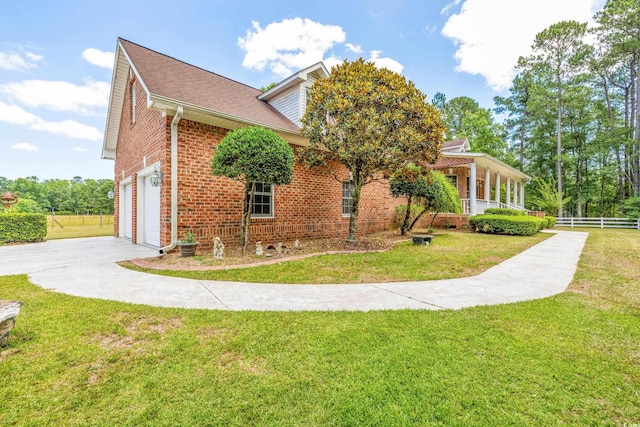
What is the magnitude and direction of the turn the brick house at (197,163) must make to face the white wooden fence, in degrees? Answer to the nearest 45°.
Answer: approximately 45° to its left

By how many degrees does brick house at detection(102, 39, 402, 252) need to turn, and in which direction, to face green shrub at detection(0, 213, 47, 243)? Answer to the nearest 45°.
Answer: approximately 135° to its right

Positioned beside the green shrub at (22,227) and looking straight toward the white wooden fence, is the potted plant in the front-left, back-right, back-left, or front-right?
front-right

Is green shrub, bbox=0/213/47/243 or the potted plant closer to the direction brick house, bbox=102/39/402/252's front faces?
the potted plant

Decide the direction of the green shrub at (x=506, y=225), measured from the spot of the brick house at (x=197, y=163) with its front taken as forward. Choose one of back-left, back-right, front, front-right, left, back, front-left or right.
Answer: front-left

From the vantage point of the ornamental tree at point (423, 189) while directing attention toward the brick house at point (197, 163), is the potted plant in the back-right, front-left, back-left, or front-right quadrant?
front-left

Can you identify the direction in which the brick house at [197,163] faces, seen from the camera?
facing the viewer and to the right of the viewer
